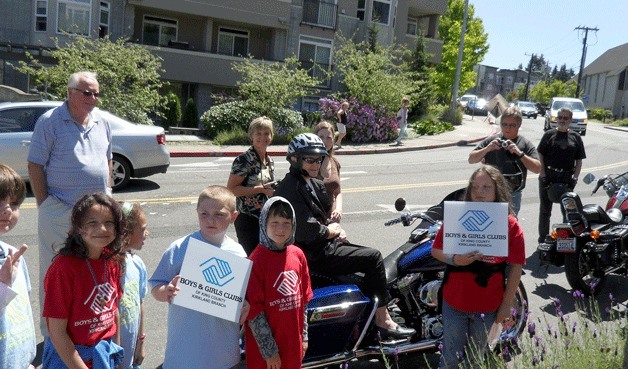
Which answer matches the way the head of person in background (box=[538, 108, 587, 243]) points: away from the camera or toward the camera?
toward the camera

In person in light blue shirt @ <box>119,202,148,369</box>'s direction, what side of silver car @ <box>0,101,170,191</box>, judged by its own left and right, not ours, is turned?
left

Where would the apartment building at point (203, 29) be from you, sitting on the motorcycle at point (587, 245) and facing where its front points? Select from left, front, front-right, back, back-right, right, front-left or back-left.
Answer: left

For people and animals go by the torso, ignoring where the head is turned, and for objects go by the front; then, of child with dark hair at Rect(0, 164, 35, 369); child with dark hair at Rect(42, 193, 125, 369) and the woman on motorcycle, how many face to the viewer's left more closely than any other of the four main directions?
0

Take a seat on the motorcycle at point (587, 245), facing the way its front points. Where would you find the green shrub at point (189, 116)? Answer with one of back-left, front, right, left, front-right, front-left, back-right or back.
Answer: left

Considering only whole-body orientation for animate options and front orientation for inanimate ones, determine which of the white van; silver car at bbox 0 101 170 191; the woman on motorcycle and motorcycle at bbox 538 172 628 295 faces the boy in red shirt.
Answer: the white van

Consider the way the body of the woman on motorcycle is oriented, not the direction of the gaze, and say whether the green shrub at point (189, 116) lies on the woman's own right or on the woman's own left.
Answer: on the woman's own left

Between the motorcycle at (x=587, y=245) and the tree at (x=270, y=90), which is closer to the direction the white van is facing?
the motorcycle

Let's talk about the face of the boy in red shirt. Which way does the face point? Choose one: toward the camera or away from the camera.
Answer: toward the camera

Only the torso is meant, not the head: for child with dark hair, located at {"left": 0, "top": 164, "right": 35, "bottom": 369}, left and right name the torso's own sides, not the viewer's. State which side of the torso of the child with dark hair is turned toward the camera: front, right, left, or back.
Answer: front

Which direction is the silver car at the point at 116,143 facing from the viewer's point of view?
to the viewer's left

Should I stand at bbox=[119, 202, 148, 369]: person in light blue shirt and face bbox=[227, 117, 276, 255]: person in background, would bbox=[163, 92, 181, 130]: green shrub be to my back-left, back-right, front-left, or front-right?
front-left

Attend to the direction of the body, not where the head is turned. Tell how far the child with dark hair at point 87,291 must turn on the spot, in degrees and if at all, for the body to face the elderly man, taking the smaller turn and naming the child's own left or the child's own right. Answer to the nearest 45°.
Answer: approximately 135° to the child's own left

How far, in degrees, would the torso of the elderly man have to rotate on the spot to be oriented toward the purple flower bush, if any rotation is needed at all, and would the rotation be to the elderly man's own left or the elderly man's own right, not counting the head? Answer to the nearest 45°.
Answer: approximately 90° to the elderly man's own left

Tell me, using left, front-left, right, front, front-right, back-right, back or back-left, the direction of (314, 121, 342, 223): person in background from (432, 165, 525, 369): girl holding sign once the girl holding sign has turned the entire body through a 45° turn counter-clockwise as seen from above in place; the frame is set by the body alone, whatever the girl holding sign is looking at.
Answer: back

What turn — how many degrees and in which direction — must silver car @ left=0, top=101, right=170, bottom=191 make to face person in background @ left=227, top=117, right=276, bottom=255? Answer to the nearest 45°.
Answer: approximately 90° to its left

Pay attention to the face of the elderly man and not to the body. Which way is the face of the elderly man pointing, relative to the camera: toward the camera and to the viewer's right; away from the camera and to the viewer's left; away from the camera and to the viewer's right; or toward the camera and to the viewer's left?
toward the camera and to the viewer's right
